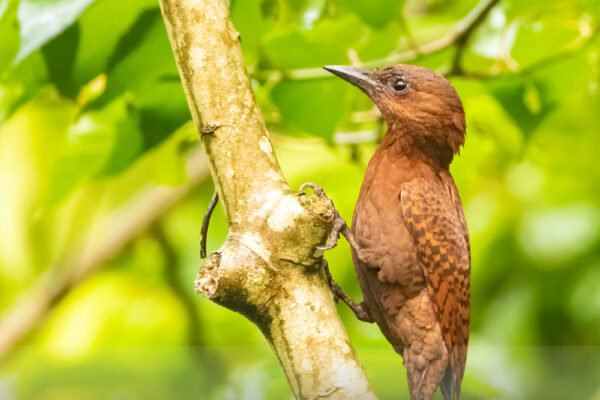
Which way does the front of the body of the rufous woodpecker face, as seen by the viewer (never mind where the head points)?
to the viewer's left
